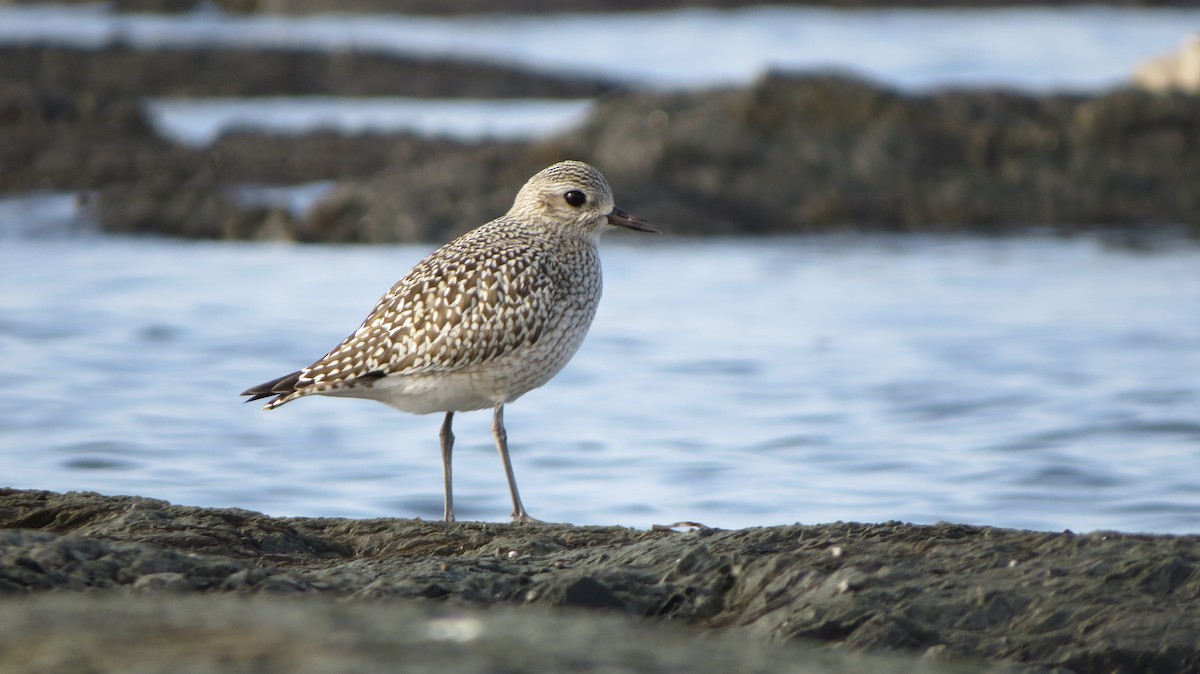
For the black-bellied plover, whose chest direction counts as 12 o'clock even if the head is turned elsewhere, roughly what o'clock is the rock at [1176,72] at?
The rock is roughly at 10 o'clock from the black-bellied plover.

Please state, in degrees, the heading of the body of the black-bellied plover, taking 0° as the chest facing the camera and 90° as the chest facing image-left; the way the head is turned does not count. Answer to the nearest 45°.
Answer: approximately 270°
